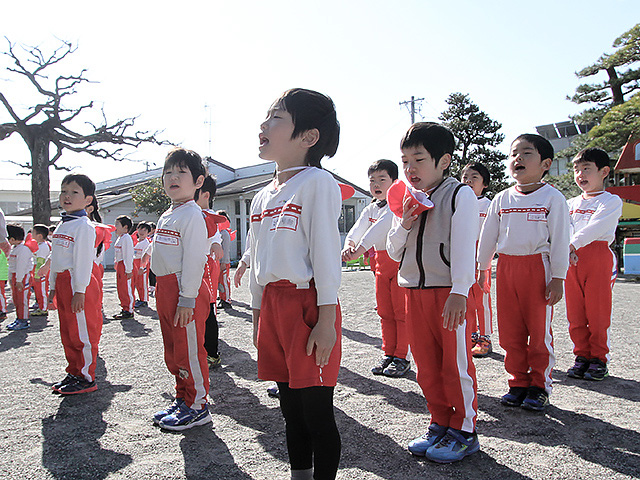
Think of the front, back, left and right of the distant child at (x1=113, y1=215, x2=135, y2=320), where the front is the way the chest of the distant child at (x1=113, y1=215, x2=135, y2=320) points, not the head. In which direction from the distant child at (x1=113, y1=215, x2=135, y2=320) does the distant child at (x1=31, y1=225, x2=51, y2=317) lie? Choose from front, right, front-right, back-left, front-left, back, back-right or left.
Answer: front-right

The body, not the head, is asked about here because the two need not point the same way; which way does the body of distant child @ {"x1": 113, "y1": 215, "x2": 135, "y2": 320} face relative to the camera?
to the viewer's left

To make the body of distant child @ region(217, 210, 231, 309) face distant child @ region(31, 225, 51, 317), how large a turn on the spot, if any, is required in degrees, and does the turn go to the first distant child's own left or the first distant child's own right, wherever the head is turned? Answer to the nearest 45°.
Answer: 0° — they already face them

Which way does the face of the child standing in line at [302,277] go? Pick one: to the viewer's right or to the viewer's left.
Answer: to the viewer's left

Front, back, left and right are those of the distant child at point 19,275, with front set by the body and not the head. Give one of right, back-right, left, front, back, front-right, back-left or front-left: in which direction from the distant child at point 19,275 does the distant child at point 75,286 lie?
left

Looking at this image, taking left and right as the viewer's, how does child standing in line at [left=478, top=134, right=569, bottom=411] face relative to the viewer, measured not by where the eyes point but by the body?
facing the viewer and to the left of the viewer

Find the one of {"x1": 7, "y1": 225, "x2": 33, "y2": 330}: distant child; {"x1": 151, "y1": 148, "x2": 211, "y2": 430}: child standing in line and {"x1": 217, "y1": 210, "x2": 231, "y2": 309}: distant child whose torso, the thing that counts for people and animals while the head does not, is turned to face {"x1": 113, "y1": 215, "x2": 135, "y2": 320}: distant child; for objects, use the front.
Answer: {"x1": 217, "y1": 210, "x2": 231, "y2": 309}: distant child

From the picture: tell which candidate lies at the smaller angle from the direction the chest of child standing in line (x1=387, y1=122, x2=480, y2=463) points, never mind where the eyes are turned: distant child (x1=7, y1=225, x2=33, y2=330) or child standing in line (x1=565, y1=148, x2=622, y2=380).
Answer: the distant child

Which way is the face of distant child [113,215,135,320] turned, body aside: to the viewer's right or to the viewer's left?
to the viewer's left

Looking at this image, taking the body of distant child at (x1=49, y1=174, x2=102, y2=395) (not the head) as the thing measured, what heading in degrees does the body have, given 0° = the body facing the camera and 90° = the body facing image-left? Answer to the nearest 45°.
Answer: approximately 45°

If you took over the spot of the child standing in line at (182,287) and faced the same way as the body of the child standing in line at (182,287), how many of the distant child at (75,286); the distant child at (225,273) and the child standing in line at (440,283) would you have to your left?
1
